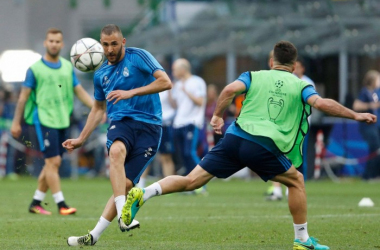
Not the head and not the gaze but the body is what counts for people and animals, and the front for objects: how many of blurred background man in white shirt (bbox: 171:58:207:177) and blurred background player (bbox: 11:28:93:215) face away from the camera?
0

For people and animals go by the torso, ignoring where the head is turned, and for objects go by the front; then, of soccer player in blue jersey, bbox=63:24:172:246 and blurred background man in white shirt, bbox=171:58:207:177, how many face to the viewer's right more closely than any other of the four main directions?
0

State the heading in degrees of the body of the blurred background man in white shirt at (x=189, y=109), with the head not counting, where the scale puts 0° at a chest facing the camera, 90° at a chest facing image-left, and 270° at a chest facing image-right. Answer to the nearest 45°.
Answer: approximately 45°

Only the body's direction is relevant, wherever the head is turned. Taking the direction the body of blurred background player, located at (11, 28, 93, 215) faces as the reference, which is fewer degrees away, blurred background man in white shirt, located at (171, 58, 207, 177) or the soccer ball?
the soccer ball

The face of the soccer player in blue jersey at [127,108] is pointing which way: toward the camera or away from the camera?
toward the camera

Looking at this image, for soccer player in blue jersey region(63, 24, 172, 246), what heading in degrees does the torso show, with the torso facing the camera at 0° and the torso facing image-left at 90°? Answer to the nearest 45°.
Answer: approximately 45°

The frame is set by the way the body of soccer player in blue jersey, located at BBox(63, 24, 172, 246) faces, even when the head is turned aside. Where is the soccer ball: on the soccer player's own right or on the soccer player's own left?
on the soccer player's own right

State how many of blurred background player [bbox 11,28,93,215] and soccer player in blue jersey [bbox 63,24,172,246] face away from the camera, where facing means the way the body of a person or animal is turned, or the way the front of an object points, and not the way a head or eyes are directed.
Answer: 0

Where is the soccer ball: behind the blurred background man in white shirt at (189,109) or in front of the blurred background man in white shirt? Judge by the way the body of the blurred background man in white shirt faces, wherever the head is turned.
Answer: in front

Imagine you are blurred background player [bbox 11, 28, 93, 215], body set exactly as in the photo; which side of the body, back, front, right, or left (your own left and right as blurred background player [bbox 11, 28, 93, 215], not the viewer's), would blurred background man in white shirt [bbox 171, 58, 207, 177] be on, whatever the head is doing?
left

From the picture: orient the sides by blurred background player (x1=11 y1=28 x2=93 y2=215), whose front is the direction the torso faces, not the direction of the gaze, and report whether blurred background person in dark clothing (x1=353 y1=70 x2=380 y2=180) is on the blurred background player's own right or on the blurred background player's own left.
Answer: on the blurred background player's own left

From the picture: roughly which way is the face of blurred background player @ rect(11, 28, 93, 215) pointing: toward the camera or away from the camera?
toward the camera
